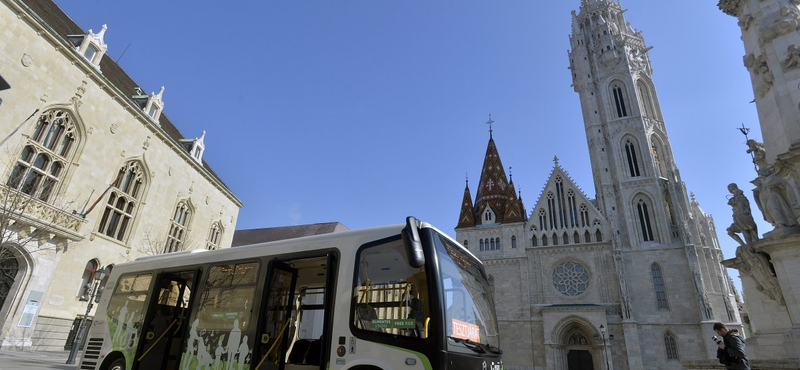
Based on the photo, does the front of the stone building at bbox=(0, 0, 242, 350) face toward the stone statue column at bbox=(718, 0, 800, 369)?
yes

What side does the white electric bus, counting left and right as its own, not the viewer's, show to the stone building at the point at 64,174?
back

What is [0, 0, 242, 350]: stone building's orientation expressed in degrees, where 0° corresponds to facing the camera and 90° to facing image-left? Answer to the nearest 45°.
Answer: approximately 315°

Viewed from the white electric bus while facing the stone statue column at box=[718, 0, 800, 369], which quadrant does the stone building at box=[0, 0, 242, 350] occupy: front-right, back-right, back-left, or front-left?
back-left
